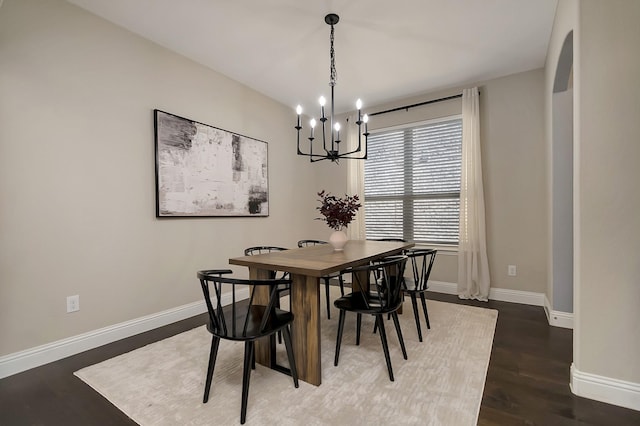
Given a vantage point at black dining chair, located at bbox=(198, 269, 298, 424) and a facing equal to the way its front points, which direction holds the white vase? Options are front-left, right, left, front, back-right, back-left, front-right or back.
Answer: front

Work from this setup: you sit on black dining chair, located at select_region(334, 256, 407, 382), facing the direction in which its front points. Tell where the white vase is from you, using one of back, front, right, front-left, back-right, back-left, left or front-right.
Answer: front

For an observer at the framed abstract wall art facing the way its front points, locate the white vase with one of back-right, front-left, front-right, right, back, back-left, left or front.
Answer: front

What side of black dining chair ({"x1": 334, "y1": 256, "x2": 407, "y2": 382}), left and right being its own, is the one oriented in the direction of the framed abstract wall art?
front

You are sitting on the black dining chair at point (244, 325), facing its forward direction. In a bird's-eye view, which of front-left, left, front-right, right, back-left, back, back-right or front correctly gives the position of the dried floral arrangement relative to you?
front

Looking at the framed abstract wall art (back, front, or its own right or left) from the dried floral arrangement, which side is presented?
front

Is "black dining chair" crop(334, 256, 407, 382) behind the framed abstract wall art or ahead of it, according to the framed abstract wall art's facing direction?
ahead

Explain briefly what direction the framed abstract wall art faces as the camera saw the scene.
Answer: facing the viewer and to the right of the viewer

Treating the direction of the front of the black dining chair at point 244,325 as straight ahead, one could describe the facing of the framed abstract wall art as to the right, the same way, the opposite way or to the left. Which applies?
to the right

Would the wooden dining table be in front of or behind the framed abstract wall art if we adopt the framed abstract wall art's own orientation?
in front

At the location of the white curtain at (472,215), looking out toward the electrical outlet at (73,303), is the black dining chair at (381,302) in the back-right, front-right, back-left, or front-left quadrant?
front-left

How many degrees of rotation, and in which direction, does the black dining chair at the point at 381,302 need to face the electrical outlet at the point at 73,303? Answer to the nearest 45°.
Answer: approximately 45° to its left

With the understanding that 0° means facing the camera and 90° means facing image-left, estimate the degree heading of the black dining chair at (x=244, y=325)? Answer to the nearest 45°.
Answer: approximately 225°

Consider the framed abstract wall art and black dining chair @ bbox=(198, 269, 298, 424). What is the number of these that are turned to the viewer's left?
0

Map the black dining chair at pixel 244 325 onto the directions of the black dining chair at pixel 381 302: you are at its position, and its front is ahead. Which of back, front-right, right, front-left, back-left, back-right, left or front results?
left

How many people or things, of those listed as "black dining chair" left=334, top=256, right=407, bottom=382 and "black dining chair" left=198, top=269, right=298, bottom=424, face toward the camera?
0
